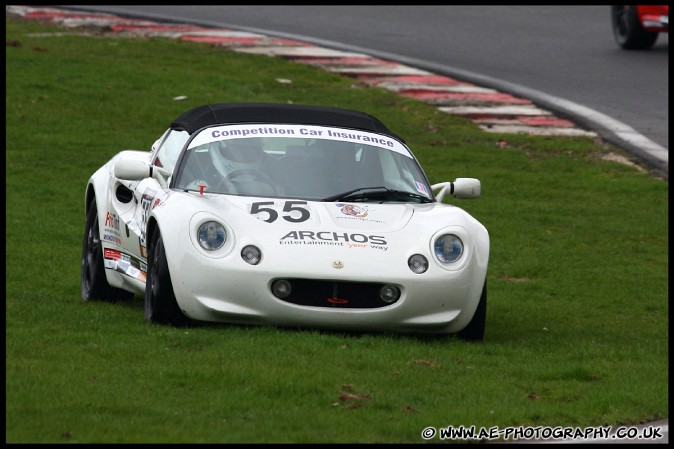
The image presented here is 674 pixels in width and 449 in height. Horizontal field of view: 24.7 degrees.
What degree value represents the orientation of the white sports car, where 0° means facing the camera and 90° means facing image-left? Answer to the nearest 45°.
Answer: approximately 0°

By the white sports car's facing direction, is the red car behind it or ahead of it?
behind
